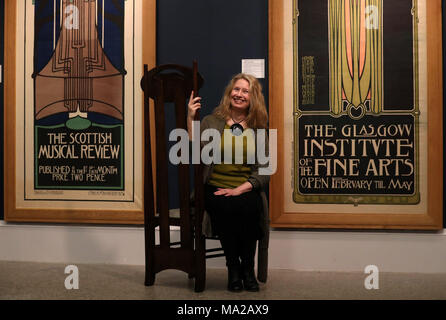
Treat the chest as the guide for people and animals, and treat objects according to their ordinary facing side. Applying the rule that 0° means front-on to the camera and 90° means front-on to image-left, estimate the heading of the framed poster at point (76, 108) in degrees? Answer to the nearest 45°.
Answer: approximately 0°

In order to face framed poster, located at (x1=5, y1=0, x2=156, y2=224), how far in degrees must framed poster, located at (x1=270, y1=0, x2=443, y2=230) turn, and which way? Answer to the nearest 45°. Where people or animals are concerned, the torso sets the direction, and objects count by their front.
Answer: approximately 90° to its right

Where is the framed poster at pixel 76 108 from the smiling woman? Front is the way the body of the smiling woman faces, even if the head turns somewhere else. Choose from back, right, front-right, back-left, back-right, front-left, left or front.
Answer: back-right

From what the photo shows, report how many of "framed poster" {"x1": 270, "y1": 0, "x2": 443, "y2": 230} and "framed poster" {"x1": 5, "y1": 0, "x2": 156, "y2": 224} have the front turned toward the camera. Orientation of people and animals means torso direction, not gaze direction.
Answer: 2

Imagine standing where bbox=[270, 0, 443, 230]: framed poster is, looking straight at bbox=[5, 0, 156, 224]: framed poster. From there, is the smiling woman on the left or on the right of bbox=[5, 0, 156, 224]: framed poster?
left

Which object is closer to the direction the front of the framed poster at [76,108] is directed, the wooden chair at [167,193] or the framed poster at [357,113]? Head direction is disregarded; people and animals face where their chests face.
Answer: the wooden chair

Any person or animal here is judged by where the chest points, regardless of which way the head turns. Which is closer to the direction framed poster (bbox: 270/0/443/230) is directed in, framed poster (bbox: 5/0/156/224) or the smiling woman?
the smiling woman
